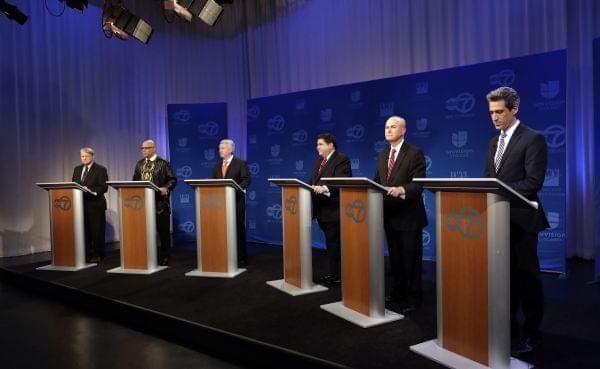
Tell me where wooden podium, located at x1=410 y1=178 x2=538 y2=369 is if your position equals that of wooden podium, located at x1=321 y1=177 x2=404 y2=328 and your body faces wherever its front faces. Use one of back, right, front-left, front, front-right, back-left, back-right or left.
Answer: left

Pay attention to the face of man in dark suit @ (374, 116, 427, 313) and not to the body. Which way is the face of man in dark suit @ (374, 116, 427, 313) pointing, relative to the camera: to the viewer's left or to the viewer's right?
to the viewer's left

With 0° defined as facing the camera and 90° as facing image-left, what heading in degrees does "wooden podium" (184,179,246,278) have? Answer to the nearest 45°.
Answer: approximately 45°

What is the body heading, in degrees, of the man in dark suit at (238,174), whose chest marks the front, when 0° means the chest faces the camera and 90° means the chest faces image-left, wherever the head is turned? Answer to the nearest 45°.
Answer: approximately 45°

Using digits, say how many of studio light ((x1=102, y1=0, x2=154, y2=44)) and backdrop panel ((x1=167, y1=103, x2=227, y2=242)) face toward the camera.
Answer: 1

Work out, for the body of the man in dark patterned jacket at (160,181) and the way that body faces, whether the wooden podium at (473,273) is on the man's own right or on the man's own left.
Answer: on the man's own left

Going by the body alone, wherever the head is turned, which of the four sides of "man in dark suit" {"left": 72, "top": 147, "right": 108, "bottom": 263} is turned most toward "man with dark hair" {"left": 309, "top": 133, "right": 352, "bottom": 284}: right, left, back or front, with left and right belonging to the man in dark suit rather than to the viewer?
left

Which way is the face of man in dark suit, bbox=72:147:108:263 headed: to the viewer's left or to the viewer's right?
to the viewer's left

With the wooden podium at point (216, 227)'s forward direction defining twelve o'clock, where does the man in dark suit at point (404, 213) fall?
The man in dark suit is roughly at 9 o'clock from the wooden podium.

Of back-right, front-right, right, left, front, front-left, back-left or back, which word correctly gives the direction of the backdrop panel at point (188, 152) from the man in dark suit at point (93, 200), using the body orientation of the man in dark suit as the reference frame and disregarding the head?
back
